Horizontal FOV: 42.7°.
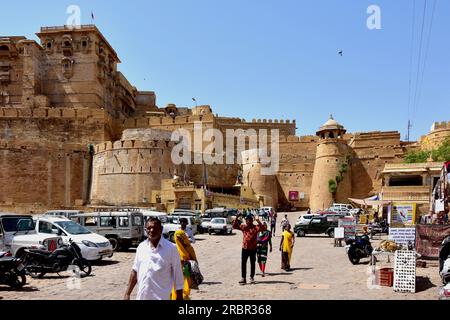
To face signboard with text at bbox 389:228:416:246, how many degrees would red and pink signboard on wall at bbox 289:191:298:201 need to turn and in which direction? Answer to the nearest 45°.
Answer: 0° — it already faces it

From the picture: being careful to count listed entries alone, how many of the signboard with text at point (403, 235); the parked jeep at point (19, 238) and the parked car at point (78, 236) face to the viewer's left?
0

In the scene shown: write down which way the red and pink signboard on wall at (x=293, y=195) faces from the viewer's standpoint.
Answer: facing the viewer

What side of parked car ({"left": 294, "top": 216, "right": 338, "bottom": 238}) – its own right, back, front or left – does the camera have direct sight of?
left

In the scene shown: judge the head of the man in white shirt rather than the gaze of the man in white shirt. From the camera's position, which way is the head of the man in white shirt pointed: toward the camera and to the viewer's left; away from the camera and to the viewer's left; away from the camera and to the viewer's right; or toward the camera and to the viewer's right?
toward the camera and to the viewer's left

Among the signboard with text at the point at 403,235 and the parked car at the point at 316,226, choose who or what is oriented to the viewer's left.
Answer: the parked car

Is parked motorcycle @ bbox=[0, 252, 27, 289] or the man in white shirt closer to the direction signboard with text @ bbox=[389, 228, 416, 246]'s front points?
the man in white shirt

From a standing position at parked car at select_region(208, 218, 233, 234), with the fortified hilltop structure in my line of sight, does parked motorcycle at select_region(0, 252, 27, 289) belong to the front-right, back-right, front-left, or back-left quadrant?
back-left

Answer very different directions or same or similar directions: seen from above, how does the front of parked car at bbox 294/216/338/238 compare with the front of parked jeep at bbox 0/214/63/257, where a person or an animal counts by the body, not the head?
very different directions
